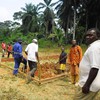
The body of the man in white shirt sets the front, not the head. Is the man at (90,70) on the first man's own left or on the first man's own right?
on the first man's own right

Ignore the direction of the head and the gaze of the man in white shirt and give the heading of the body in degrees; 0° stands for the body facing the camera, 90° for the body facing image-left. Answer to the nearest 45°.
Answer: approximately 225°

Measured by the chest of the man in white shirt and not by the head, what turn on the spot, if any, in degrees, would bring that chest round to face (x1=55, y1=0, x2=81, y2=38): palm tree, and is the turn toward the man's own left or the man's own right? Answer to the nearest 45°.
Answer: approximately 45° to the man's own left

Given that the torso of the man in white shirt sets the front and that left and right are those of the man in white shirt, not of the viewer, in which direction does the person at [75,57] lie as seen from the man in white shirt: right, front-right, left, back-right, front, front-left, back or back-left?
front-right
